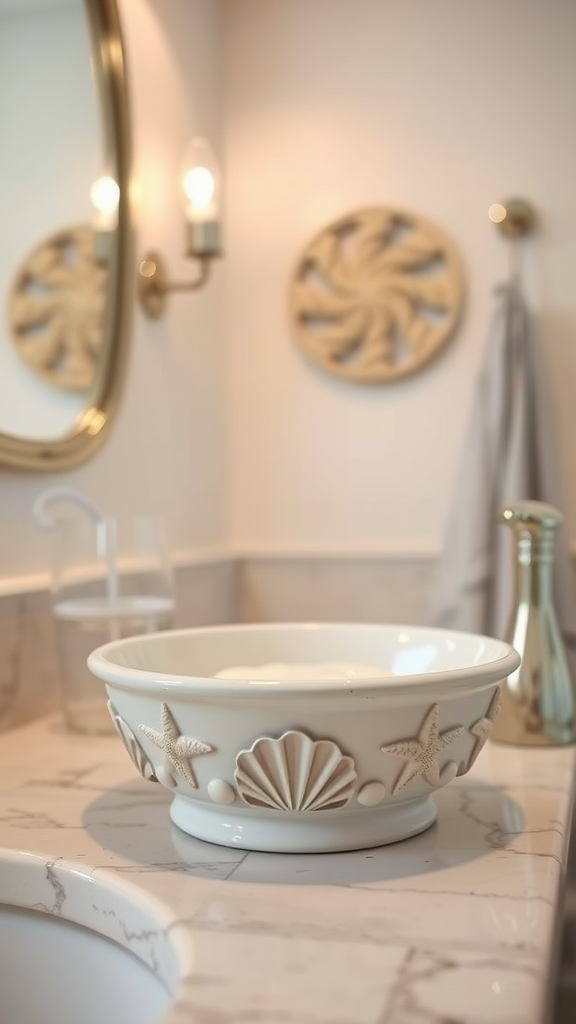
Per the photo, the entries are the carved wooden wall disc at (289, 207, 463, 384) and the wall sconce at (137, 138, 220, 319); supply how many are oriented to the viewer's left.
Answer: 0

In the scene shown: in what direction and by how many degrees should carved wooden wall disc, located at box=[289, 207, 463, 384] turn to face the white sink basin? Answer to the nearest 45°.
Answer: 0° — it already faces it

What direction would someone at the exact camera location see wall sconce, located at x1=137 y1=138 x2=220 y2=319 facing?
facing the viewer and to the right of the viewer

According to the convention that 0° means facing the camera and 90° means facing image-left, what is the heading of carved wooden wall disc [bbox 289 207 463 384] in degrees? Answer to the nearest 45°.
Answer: approximately 0°

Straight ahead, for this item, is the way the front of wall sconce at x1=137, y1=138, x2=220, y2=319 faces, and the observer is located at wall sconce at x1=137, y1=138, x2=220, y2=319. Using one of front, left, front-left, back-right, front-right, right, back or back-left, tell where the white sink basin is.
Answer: front-right

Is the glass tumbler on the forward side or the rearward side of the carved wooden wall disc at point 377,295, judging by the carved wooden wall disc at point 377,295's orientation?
on the forward side
